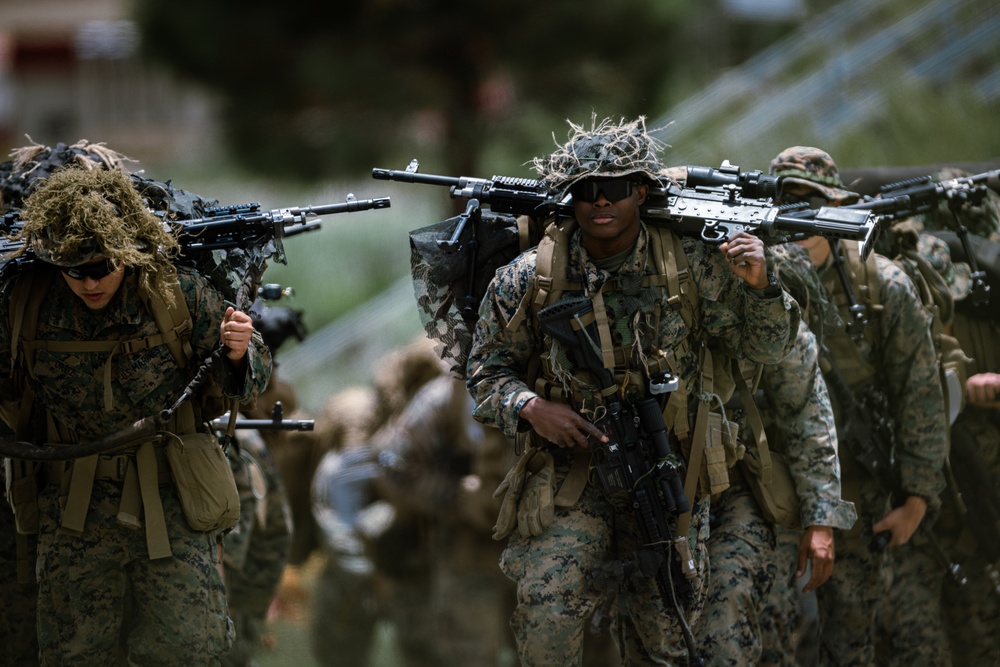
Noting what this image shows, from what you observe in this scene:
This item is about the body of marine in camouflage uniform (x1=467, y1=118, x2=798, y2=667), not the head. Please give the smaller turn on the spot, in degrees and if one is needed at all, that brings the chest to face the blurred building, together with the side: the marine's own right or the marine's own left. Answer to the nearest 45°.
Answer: approximately 135° to the marine's own right

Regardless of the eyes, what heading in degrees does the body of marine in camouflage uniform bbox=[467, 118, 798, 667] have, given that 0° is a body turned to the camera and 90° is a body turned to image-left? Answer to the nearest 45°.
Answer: approximately 0°

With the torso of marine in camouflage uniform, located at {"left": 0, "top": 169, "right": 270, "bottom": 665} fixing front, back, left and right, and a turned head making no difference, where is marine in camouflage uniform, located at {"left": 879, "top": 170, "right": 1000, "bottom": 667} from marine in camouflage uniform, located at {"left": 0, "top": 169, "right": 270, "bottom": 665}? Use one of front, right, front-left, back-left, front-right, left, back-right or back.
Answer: left

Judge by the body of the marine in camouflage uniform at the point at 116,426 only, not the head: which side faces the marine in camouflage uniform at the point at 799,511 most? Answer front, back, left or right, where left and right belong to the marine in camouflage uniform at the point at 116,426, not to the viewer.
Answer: left

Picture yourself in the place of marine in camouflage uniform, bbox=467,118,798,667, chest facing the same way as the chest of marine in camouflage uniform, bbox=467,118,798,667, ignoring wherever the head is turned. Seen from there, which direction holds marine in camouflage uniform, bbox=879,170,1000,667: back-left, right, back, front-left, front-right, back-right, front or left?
back-left

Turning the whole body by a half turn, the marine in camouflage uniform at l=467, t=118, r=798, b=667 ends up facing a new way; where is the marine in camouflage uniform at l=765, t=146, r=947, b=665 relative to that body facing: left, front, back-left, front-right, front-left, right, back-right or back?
front-right

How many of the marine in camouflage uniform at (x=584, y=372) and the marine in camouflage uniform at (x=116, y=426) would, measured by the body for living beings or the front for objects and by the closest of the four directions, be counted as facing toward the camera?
2

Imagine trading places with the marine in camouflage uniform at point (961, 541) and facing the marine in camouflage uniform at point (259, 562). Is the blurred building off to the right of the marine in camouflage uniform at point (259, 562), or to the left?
right

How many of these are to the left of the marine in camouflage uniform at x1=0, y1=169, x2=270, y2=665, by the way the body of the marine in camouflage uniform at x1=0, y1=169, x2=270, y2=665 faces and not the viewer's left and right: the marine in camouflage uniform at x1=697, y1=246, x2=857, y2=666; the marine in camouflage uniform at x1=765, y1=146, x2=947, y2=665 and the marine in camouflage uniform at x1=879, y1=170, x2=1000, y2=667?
3

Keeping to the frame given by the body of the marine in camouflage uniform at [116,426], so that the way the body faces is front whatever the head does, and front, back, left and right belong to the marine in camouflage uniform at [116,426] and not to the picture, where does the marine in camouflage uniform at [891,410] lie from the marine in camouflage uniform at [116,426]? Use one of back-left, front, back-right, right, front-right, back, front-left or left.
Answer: left

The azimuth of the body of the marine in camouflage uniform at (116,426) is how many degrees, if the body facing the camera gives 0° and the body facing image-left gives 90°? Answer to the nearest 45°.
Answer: approximately 0°

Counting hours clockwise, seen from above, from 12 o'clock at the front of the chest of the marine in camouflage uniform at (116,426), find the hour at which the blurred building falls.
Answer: The blurred building is roughly at 6 o'clock from the marine in camouflage uniform.
